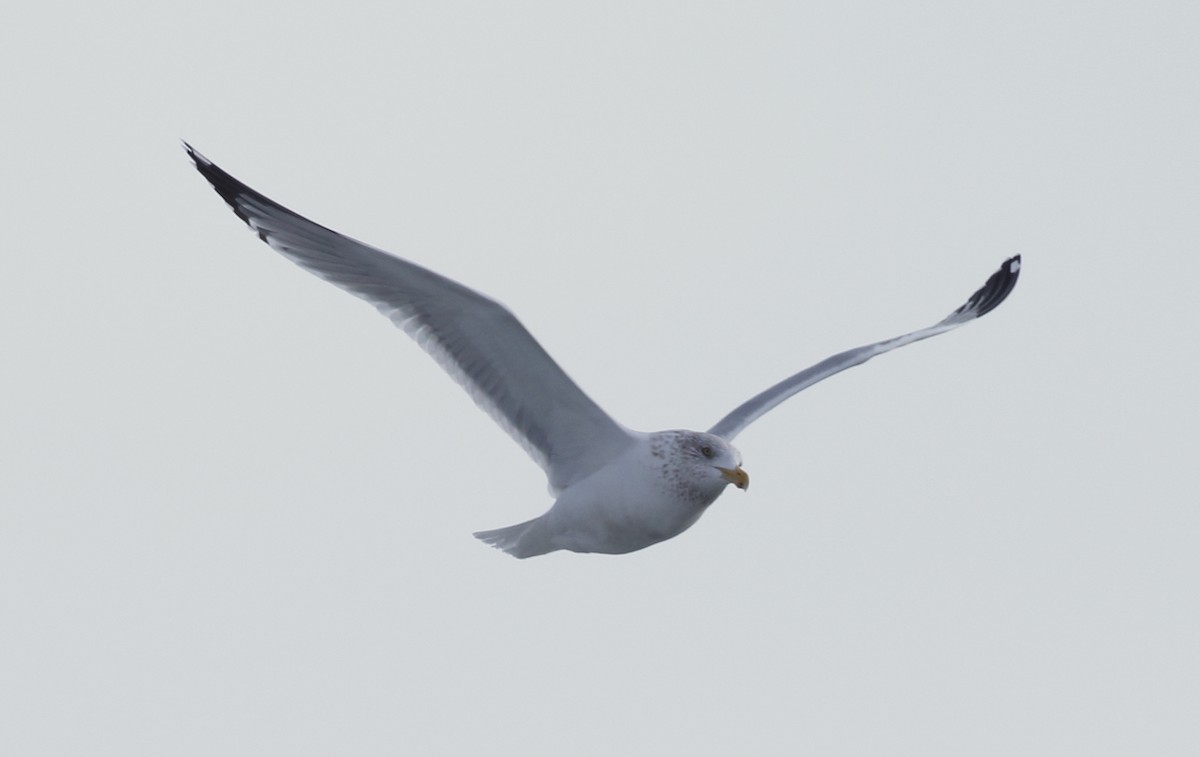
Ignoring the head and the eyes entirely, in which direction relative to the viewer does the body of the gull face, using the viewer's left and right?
facing the viewer and to the right of the viewer
